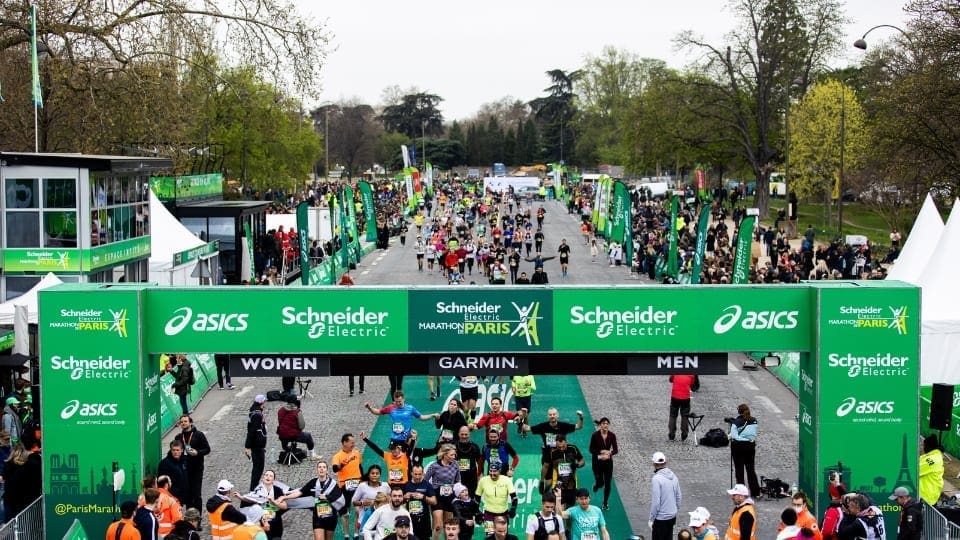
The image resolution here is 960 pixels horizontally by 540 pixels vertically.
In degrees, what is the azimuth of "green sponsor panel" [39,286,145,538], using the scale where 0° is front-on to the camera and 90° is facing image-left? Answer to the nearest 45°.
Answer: approximately 0°

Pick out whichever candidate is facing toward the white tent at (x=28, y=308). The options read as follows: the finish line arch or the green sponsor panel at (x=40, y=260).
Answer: the green sponsor panel

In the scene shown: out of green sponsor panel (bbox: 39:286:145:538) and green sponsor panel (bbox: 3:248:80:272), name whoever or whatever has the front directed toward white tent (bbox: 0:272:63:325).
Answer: green sponsor panel (bbox: 3:248:80:272)

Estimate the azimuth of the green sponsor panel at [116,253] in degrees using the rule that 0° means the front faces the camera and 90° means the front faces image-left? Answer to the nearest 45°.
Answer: approximately 315°

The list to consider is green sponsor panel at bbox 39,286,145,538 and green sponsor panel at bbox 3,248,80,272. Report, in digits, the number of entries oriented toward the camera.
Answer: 2

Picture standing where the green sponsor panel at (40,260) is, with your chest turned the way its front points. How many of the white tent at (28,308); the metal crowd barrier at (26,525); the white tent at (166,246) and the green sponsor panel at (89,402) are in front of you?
3

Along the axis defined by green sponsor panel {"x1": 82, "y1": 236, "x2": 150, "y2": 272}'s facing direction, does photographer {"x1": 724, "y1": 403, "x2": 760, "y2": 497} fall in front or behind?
in front

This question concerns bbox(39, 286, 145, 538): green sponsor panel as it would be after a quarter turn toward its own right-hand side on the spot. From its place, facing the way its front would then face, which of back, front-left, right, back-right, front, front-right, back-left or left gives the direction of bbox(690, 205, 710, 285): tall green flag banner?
back-right

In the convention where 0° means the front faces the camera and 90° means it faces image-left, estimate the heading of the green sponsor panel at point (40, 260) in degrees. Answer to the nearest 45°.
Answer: approximately 0°

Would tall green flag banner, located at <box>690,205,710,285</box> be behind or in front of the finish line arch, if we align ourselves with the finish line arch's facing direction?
behind

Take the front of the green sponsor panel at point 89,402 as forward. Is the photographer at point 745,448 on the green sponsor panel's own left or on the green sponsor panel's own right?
on the green sponsor panel's own left
